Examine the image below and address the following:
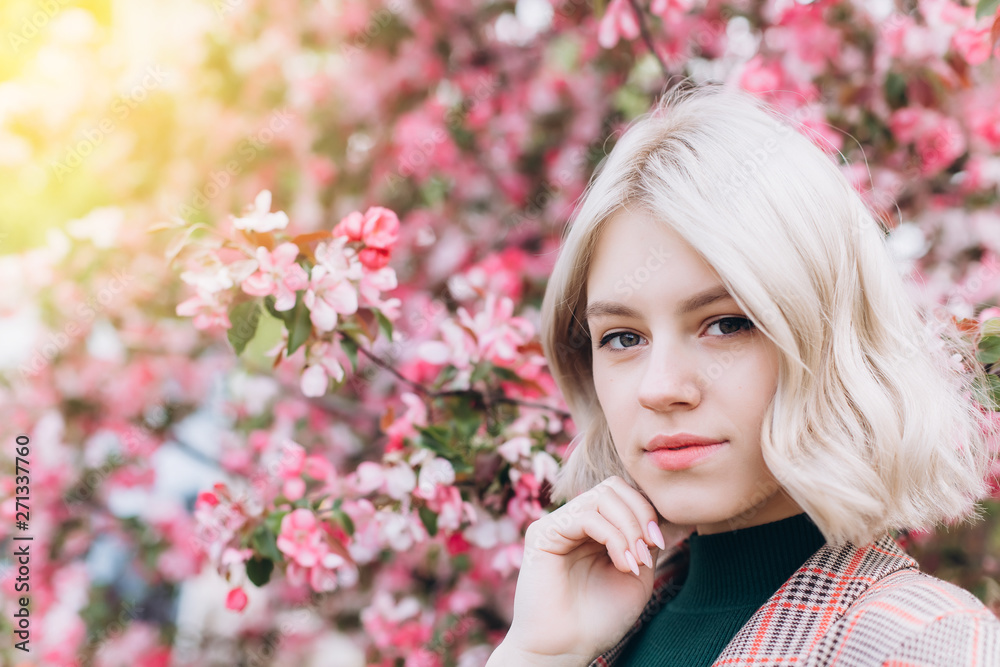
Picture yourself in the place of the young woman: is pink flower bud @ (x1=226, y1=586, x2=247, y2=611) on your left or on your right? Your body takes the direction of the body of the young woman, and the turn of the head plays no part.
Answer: on your right
